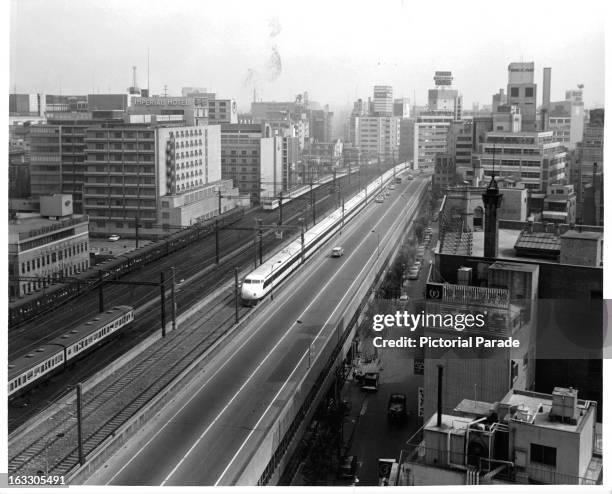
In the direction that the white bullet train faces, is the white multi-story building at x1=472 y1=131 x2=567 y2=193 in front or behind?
behind

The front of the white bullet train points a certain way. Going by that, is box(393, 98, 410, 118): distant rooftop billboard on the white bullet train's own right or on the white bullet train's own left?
on the white bullet train's own right

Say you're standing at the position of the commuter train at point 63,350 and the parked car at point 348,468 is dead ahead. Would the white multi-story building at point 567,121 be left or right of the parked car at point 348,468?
left

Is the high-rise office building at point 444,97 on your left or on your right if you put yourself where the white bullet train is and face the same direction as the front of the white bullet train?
on your left

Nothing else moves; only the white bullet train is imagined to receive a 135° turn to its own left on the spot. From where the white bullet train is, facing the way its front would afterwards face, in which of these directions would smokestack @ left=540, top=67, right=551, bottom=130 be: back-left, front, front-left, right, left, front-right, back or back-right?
front

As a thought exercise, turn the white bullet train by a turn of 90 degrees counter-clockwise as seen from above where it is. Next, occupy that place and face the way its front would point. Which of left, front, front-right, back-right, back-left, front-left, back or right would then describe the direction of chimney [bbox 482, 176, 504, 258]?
front

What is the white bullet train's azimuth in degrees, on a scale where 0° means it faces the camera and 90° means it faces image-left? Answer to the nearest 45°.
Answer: approximately 45°

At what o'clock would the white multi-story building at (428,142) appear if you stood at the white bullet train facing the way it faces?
The white multi-story building is roughly at 7 o'clock from the white bullet train.

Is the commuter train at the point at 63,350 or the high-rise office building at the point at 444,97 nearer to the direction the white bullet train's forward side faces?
the commuter train
